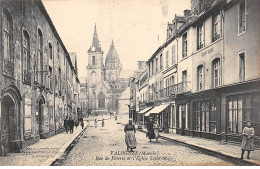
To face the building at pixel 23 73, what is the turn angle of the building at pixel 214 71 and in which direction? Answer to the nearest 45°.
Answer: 0° — it already faces it

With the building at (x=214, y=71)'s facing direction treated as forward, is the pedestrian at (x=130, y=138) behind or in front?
in front

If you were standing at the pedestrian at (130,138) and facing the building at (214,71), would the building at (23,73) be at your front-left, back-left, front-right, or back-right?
back-left

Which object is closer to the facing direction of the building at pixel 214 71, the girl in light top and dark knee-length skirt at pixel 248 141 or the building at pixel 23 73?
the building

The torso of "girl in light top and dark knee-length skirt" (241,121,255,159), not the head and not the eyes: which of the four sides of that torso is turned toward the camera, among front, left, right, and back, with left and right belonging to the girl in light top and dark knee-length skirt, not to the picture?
front

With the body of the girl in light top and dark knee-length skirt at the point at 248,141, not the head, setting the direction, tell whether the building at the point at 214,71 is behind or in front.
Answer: behind

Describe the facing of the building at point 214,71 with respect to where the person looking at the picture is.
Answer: facing the viewer and to the left of the viewer

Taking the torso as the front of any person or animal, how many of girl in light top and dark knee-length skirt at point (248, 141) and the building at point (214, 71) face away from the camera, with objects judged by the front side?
0
